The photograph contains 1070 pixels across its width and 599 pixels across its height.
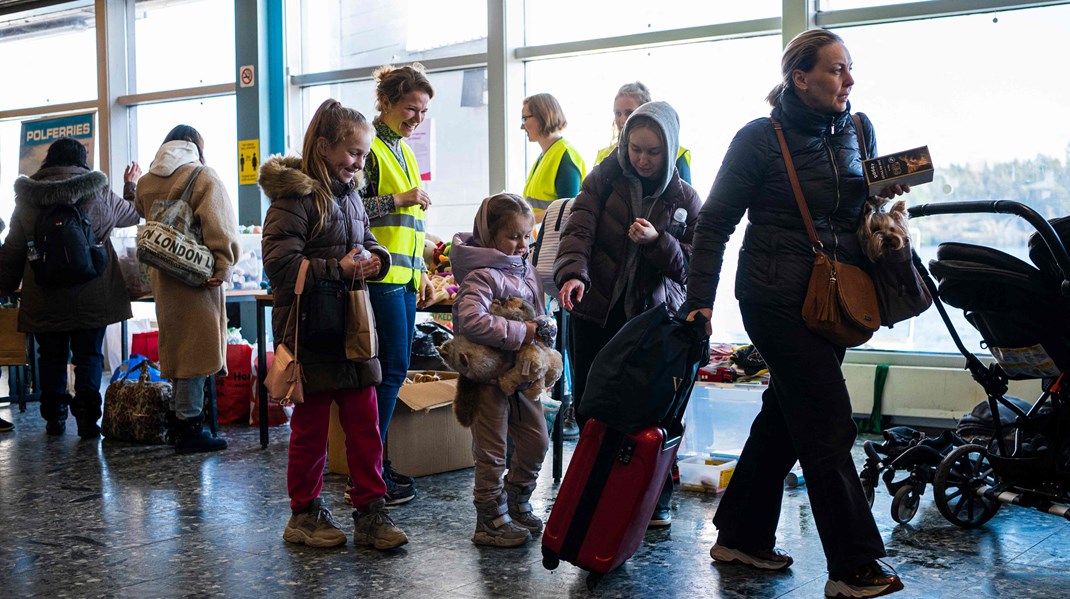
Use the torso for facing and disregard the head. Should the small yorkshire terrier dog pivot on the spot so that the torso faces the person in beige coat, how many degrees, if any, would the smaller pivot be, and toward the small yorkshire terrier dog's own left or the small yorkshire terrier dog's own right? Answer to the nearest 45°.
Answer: approximately 135° to the small yorkshire terrier dog's own right

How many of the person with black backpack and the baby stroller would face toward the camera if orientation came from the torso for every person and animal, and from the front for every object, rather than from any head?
0

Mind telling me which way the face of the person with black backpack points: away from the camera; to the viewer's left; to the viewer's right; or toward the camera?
away from the camera

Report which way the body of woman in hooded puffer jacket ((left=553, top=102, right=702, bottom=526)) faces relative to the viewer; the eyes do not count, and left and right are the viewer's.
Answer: facing the viewer

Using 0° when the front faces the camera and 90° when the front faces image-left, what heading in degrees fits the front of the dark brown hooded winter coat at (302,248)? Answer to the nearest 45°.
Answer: approximately 315°

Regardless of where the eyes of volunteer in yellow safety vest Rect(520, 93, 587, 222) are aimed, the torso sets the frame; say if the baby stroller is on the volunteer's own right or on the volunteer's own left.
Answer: on the volunteer's own left

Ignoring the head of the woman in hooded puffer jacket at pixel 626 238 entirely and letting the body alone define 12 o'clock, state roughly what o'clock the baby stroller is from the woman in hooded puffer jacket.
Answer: The baby stroller is roughly at 9 o'clock from the woman in hooded puffer jacket.

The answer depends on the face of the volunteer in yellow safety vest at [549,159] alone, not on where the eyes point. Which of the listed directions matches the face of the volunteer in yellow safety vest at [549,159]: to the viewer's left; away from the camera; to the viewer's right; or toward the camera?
to the viewer's left

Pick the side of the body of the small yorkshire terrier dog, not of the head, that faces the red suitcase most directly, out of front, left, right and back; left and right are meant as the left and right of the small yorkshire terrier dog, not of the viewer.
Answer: right

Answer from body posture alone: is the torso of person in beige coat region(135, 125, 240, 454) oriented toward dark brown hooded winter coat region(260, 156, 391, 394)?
no

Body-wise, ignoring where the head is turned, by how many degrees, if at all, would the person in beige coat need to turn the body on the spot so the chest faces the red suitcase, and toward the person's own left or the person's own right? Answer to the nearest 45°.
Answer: approximately 135° to the person's own right

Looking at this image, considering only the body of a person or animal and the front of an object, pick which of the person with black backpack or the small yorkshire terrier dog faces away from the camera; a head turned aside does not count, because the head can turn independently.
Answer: the person with black backpack

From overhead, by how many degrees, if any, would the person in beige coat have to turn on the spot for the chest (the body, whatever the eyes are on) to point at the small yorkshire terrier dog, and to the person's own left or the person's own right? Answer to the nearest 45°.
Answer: approximately 90° to the person's own right
